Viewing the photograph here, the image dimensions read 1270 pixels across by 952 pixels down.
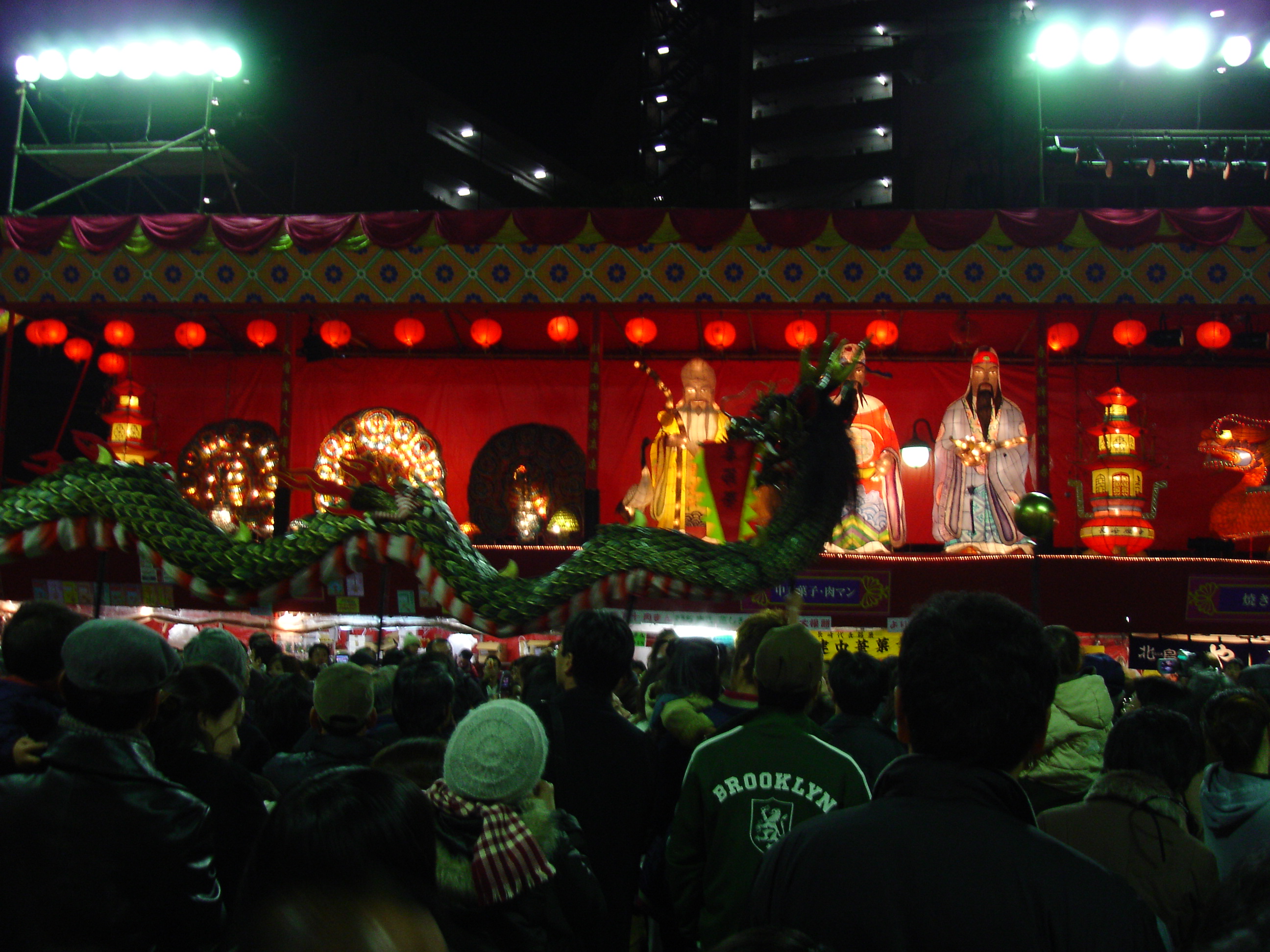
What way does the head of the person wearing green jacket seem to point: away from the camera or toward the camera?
away from the camera

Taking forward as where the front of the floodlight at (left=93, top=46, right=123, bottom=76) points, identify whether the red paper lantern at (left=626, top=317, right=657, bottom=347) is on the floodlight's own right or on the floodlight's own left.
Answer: on the floodlight's own left

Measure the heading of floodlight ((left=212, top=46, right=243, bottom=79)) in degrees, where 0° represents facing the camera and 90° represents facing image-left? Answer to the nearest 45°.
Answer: approximately 0°
